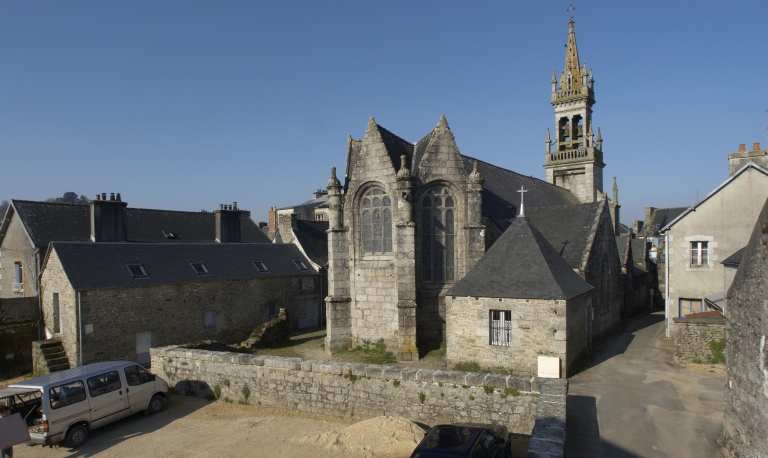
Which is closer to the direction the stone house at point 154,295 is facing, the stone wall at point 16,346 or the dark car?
the dark car

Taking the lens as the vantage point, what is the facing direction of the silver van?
facing away from the viewer and to the right of the viewer

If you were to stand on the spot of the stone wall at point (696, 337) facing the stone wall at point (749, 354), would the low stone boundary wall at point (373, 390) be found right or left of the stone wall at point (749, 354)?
right

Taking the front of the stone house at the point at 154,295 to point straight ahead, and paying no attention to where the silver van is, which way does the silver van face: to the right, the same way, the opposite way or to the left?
to the left
